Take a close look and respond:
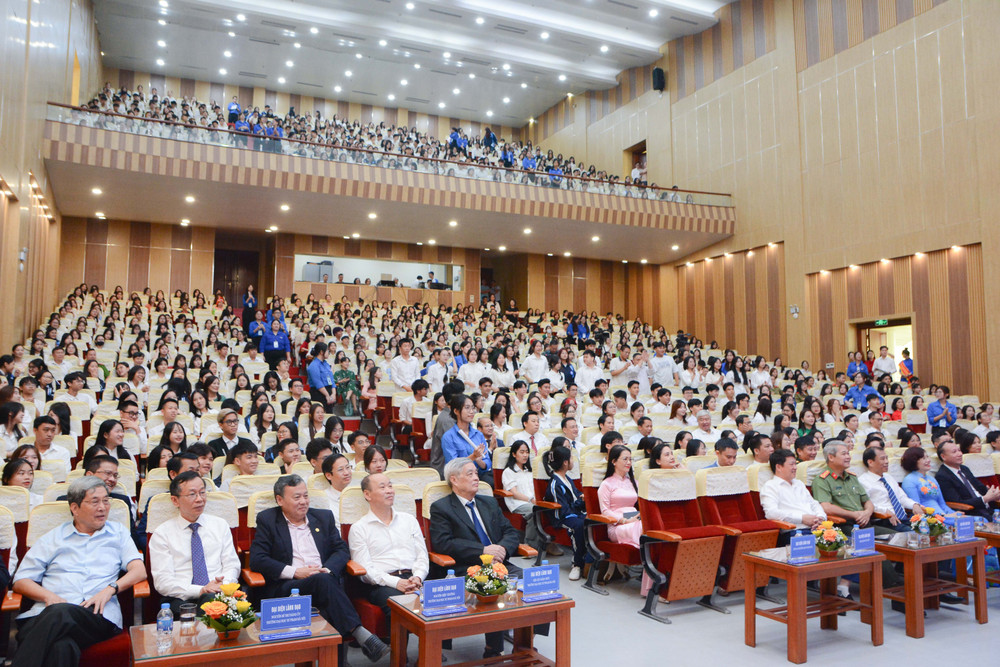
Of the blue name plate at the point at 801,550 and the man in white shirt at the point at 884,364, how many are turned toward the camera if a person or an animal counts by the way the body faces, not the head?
2

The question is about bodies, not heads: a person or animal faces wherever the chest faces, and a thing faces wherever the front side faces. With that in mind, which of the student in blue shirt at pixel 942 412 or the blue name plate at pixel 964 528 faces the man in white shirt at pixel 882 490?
the student in blue shirt

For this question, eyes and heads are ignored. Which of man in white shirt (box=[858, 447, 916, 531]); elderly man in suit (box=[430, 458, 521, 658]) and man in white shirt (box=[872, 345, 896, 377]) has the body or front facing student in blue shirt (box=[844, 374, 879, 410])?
man in white shirt (box=[872, 345, 896, 377])

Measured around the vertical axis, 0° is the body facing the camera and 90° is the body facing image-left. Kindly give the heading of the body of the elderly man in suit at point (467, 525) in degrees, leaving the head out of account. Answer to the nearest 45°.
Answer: approximately 315°

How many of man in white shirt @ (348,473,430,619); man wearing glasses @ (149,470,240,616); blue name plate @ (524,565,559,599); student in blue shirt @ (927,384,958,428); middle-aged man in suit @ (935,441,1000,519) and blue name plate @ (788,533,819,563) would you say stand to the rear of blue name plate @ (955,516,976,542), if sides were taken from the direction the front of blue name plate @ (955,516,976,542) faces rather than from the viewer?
2

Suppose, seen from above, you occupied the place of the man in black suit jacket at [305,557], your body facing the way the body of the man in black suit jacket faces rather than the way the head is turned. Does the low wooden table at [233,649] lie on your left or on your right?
on your right

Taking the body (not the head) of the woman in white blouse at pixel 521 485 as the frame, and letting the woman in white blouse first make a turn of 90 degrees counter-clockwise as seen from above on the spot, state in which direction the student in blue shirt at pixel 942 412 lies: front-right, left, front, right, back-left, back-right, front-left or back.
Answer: front

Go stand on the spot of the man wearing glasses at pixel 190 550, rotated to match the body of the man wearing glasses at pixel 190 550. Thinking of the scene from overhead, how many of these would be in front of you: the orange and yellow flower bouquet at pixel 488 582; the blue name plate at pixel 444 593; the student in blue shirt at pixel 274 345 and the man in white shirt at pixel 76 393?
2

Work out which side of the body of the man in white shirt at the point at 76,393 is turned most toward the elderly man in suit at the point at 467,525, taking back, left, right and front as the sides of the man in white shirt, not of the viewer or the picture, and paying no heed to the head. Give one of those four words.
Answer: front

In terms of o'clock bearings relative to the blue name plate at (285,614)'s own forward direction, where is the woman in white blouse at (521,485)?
The woman in white blouse is roughly at 7 o'clock from the blue name plate.

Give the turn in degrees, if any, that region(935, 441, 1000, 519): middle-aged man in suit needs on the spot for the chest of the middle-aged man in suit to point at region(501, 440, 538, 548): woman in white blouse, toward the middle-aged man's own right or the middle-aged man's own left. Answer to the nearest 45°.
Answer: approximately 90° to the middle-aged man's own right

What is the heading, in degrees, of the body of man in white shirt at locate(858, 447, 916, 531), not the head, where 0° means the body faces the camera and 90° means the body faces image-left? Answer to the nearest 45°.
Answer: approximately 315°

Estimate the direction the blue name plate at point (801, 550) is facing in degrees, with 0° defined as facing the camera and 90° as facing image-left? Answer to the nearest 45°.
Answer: approximately 0°

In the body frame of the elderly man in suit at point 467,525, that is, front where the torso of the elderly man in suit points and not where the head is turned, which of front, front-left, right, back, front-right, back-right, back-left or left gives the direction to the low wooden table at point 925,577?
front-left
